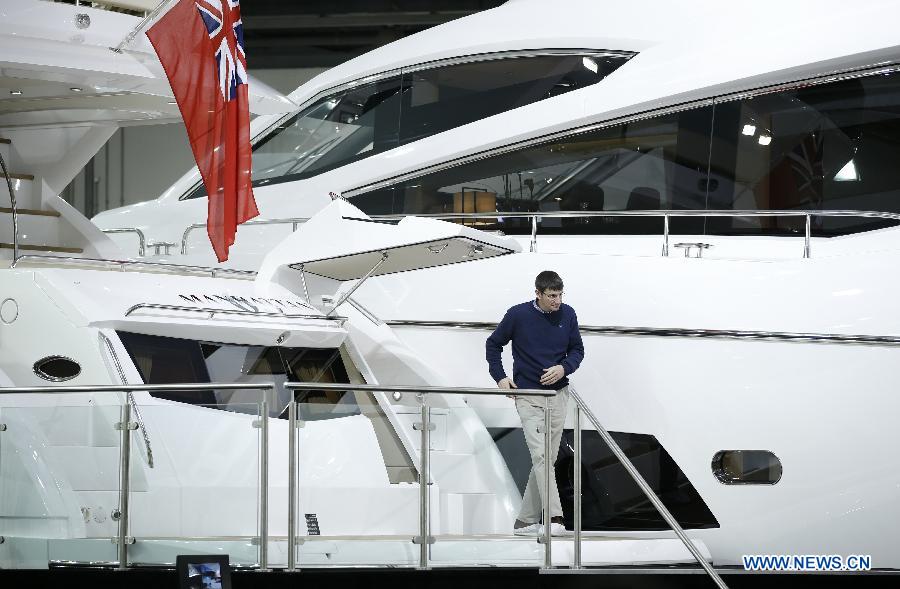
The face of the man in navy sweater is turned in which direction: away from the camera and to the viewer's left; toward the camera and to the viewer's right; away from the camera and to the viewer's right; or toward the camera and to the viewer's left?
toward the camera and to the viewer's right

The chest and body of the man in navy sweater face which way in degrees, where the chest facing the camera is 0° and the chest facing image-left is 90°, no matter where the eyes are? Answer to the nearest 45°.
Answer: approximately 0°

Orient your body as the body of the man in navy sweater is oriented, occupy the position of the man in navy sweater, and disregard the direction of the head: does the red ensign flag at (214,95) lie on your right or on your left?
on your right

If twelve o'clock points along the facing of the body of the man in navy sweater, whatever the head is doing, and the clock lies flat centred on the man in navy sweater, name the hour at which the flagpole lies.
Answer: The flagpole is roughly at 3 o'clock from the man in navy sweater.
